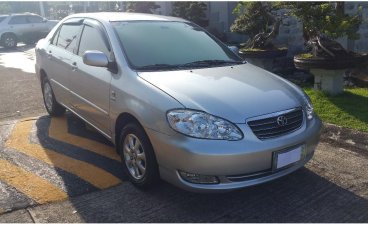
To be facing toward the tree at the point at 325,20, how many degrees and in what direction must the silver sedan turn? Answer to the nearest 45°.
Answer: approximately 90° to its left

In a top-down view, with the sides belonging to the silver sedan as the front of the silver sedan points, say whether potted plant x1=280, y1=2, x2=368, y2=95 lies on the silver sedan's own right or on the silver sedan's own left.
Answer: on the silver sedan's own left

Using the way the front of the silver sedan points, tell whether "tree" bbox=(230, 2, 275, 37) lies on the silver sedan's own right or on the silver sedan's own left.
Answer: on the silver sedan's own left

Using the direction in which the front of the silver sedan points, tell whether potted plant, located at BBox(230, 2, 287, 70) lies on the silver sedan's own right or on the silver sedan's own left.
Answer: on the silver sedan's own left

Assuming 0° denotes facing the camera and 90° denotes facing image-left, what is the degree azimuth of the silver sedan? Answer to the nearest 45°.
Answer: approximately 315°

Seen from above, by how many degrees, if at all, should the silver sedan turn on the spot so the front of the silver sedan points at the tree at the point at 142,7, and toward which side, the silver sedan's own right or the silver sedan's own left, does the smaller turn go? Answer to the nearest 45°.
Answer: approximately 135° to the silver sedan's own left

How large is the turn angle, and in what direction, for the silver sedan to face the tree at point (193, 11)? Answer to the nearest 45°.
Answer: approximately 135° to its left
